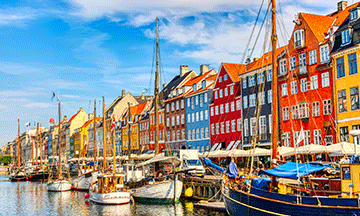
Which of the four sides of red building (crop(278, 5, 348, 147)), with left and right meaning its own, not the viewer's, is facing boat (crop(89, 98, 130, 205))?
front

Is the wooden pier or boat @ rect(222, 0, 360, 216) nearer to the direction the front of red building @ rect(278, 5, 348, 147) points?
the wooden pier

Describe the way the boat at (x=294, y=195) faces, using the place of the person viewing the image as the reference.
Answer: facing to the left of the viewer

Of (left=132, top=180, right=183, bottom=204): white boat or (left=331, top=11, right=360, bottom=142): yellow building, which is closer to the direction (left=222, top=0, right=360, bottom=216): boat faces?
the white boat

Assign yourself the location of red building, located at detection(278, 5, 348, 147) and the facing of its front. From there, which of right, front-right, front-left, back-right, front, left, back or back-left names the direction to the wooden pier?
front

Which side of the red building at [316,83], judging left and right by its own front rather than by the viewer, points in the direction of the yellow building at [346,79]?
left

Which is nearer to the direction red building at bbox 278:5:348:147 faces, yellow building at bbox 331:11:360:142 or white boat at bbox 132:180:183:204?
the white boat

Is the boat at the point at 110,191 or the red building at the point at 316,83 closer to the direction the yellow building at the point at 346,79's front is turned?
the boat

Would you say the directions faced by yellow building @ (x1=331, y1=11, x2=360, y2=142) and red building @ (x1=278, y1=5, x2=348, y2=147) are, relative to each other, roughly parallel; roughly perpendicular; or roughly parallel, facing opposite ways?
roughly parallel

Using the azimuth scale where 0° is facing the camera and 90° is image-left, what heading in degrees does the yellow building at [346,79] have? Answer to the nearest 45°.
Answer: approximately 45°

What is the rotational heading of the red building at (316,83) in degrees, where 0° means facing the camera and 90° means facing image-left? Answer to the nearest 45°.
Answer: approximately 45°

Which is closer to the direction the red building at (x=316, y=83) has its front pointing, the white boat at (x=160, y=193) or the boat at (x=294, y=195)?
the white boat
